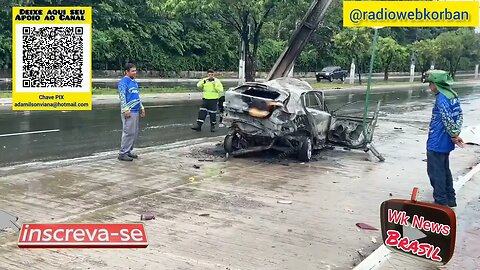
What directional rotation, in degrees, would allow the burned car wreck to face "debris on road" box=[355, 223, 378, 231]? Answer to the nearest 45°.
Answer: approximately 135° to its right

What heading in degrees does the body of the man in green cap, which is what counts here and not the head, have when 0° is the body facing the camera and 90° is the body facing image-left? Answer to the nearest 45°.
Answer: approximately 90°

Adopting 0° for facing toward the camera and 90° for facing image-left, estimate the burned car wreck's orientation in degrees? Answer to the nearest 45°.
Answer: approximately 225°

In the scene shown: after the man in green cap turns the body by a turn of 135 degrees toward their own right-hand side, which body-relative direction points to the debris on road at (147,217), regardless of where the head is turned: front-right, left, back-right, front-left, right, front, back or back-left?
back

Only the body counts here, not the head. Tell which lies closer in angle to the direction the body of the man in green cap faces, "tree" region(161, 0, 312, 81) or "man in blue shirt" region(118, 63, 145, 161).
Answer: the man in blue shirt

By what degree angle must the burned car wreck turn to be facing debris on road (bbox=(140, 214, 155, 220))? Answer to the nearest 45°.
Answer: approximately 135° to its right

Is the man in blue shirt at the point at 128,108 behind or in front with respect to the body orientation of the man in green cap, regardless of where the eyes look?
in front

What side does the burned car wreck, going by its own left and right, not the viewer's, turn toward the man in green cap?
right

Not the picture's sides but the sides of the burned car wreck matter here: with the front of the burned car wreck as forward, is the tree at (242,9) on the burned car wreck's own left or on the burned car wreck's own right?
on the burned car wreck's own left

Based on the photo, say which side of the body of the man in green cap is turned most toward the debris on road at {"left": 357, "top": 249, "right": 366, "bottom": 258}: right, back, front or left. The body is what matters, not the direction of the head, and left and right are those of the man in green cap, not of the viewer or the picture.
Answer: left

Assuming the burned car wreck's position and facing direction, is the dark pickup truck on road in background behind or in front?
in front

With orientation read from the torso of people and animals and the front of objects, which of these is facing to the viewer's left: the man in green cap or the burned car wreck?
the man in green cap
